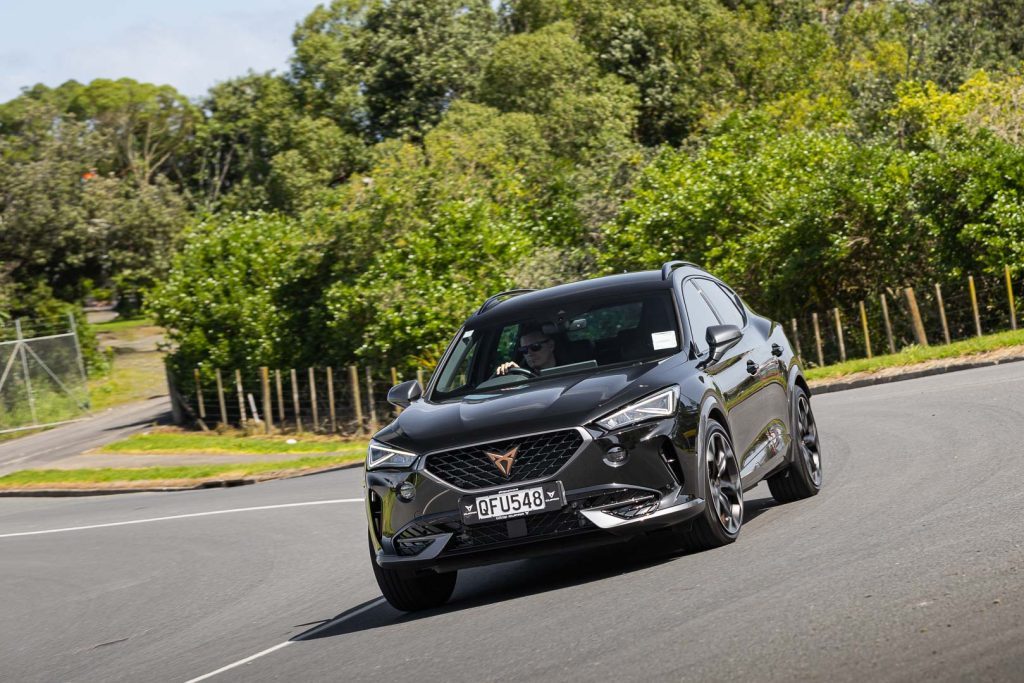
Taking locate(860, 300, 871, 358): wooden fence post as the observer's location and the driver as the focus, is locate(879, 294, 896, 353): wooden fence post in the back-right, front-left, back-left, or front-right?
front-left

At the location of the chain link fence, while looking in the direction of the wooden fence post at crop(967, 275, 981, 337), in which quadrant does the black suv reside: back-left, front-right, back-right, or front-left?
front-right

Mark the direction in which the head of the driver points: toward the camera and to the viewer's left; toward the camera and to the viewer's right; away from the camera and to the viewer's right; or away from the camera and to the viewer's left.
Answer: toward the camera and to the viewer's left

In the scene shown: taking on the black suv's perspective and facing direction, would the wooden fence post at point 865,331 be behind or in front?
behind

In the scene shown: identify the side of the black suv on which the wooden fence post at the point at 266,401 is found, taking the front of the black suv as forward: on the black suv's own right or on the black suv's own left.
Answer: on the black suv's own right

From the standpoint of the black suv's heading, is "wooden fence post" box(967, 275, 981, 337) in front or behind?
behind

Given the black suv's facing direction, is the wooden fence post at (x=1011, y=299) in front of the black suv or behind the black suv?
behind

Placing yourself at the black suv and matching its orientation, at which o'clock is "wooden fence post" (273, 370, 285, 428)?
The wooden fence post is roughly at 4 o'clock from the black suv.

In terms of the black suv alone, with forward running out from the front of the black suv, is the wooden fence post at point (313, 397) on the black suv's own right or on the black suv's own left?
on the black suv's own right

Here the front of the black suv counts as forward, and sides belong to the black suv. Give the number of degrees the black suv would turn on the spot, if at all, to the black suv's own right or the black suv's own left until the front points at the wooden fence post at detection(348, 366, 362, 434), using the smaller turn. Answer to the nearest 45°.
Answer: approximately 135° to the black suv's own right

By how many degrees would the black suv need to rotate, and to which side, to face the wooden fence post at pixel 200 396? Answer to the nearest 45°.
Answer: approximately 135° to its right
